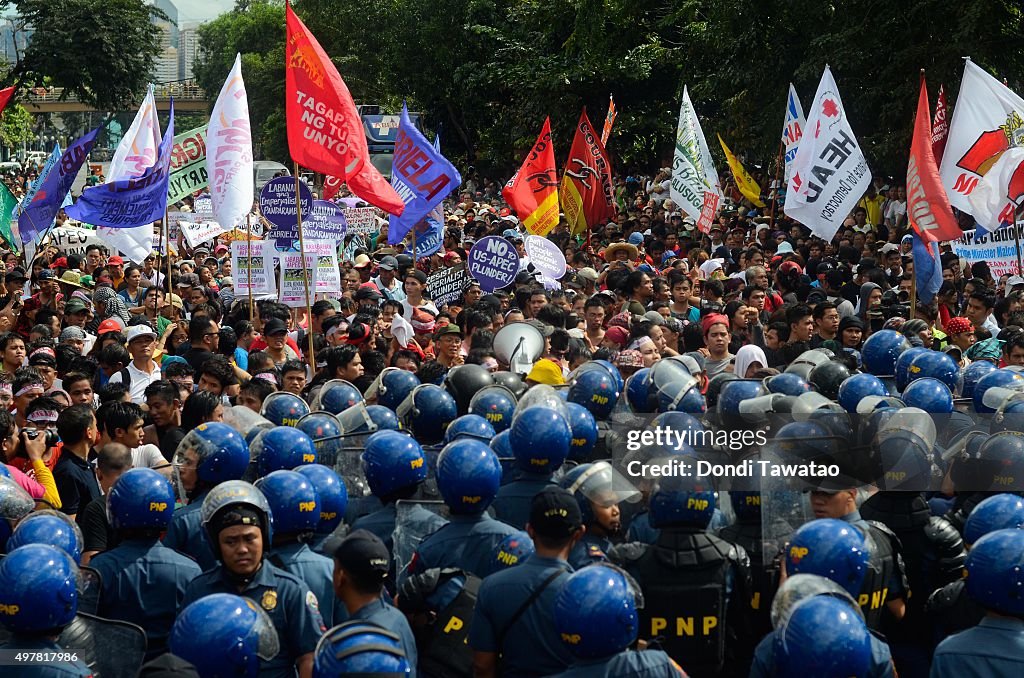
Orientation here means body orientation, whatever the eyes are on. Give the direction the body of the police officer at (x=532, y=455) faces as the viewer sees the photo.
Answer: away from the camera

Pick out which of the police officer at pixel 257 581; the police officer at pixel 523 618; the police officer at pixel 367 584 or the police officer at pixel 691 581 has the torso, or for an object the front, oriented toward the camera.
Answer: the police officer at pixel 257 581

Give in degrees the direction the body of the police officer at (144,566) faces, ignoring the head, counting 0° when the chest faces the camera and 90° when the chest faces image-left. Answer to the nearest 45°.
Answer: approximately 180°

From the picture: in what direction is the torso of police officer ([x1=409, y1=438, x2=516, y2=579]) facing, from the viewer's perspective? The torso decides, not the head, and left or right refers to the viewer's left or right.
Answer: facing away from the viewer

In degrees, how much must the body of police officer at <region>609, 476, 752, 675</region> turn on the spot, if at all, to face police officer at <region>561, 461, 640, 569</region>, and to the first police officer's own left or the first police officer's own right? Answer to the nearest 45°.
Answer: approximately 45° to the first police officer's own left

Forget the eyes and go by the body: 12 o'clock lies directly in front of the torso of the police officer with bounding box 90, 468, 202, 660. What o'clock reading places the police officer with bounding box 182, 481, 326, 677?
the police officer with bounding box 182, 481, 326, 677 is roughly at 5 o'clock from the police officer with bounding box 90, 468, 202, 660.

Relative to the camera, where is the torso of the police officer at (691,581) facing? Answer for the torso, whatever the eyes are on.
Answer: away from the camera

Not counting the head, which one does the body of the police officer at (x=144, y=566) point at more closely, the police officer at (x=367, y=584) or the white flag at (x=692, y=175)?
the white flag

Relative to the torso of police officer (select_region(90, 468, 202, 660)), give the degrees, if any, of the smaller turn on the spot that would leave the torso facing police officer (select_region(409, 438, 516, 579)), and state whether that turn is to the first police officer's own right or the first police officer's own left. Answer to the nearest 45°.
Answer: approximately 90° to the first police officer's own right

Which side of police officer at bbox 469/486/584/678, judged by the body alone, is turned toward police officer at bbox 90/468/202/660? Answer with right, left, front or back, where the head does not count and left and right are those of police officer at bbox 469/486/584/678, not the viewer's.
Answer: left
